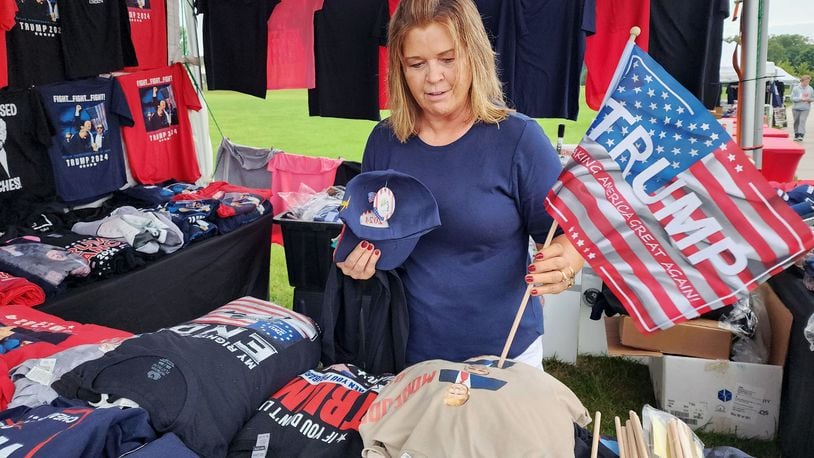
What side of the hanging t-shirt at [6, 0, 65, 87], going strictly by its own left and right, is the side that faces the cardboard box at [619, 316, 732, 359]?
front

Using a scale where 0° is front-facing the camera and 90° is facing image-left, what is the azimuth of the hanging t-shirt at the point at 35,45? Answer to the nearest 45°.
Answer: approximately 315°

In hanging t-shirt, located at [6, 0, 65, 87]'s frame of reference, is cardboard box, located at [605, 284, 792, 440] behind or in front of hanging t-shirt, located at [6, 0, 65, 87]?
in front

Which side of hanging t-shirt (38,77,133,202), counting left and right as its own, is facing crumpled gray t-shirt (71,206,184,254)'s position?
front

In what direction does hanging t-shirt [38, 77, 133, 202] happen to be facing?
toward the camera

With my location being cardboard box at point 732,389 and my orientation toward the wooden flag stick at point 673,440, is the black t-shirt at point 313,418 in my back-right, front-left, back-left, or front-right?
front-right

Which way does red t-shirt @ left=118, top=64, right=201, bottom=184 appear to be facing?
toward the camera

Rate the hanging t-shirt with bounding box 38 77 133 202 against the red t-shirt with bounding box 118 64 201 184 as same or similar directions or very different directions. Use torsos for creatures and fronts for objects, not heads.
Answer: same or similar directions

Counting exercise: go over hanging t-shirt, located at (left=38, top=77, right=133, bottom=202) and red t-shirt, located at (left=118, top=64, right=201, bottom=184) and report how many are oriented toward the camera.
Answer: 2
